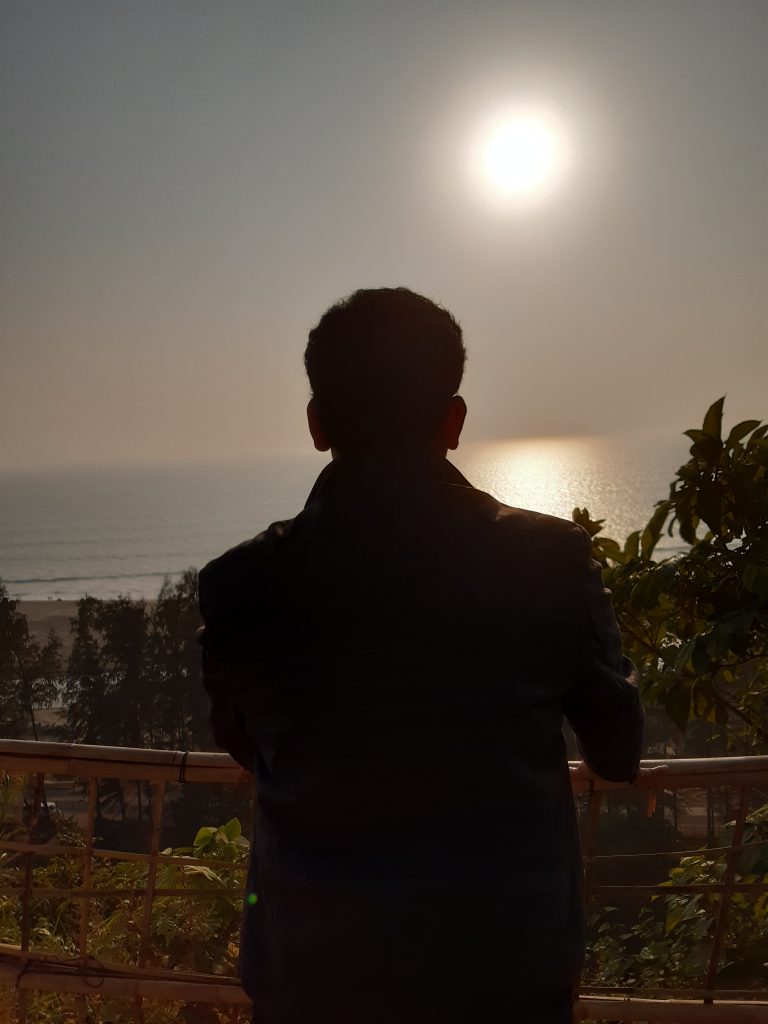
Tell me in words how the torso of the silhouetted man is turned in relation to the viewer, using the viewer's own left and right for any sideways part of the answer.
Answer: facing away from the viewer

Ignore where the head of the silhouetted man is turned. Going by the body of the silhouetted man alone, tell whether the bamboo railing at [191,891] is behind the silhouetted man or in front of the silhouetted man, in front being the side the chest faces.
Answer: in front

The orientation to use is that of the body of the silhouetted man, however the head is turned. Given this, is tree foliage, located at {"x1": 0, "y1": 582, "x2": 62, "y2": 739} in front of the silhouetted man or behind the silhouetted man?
in front

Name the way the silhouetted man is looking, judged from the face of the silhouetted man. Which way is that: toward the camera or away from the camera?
away from the camera
